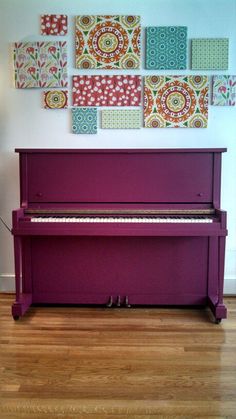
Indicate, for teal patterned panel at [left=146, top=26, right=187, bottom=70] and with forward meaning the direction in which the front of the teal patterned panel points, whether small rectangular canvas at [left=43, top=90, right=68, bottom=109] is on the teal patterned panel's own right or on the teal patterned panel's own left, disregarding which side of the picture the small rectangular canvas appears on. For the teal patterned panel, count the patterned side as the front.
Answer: on the teal patterned panel's own right

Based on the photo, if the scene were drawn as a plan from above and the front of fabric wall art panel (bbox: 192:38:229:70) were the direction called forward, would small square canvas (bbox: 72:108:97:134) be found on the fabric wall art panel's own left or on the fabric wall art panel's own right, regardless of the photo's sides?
on the fabric wall art panel's own right

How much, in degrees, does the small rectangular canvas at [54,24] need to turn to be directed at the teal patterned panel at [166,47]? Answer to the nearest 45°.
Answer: approximately 90° to its left

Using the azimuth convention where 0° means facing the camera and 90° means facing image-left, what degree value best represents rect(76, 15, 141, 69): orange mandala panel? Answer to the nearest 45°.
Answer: approximately 0°

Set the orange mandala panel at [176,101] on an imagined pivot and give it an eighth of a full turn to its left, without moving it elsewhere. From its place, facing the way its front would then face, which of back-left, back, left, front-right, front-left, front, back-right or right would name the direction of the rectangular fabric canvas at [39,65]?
back-right

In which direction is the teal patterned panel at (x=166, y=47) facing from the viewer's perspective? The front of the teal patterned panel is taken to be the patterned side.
toward the camera

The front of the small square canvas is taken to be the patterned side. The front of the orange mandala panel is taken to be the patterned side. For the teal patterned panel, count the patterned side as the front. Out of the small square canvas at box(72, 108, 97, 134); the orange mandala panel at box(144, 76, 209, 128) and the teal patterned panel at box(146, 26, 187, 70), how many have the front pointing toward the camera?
3

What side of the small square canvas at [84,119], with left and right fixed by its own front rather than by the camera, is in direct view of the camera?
front
